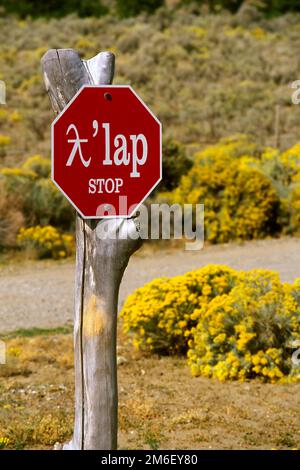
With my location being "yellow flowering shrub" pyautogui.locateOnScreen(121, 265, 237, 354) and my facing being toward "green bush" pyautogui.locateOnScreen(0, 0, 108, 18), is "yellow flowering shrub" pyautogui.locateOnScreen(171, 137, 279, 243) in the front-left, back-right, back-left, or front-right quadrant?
front-right

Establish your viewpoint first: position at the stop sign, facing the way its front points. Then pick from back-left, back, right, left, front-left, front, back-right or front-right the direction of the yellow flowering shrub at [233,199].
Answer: back

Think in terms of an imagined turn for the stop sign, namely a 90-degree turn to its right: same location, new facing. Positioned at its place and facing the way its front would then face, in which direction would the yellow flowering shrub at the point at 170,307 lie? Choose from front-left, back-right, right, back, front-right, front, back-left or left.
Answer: right

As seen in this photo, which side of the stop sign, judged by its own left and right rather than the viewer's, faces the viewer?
front

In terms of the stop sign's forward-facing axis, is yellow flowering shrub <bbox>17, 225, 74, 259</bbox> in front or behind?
behind

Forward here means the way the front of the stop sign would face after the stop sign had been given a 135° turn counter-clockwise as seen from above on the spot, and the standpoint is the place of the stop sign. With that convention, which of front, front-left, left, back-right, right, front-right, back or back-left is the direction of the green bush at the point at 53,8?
front-left

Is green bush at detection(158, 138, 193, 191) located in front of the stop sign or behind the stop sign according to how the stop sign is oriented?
behind

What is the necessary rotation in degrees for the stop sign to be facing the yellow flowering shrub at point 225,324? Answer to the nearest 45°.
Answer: approximately 180°

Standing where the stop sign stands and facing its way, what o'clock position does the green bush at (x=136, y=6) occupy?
The green bush is roughly at 6 o'clock from the stop sign.

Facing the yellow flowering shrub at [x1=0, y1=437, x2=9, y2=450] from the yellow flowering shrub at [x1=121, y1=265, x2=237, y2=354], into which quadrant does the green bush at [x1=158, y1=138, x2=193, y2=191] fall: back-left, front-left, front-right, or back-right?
back-right
